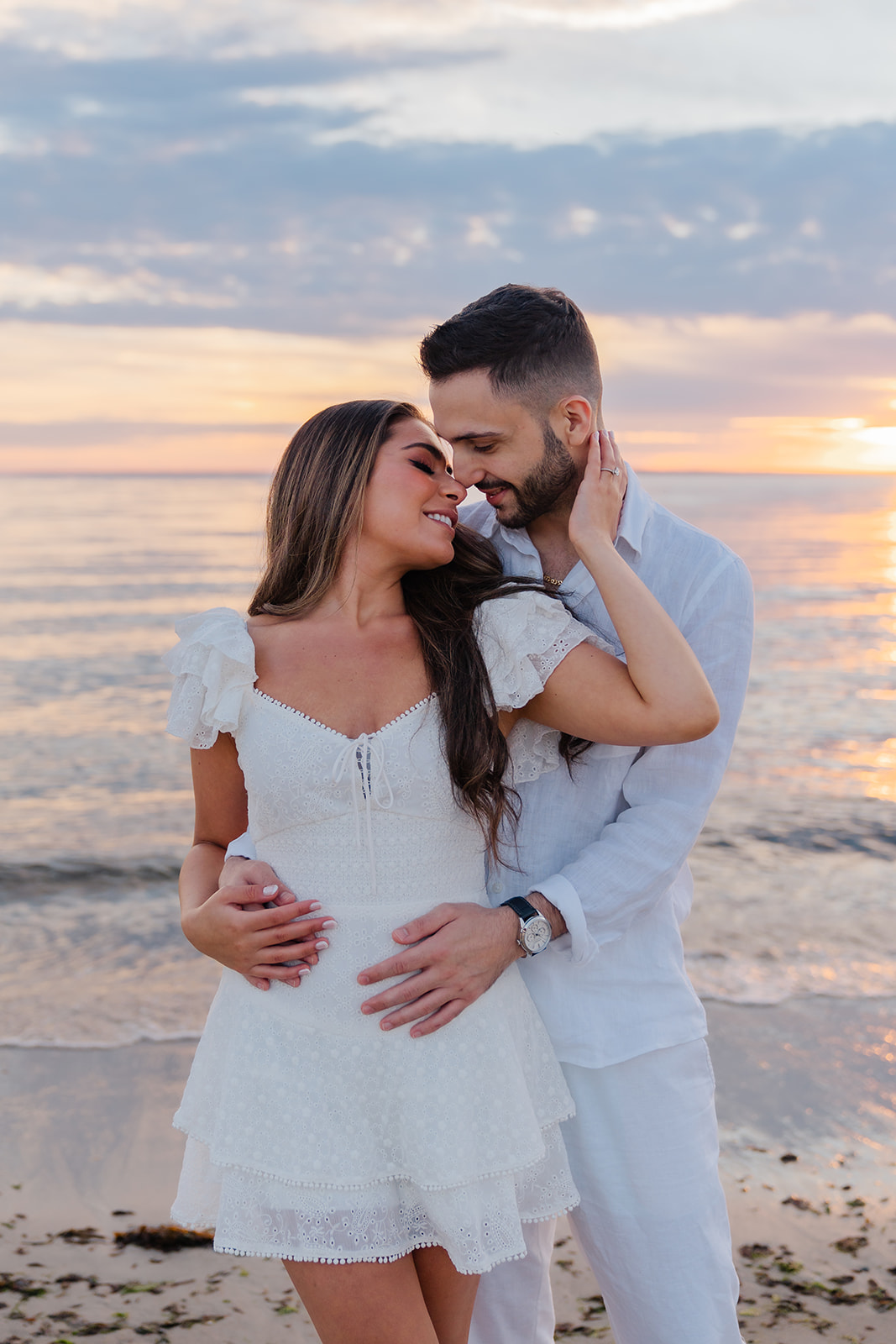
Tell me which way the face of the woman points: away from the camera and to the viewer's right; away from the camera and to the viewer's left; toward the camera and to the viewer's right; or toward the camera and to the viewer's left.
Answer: toward the camera and to the viewer's right

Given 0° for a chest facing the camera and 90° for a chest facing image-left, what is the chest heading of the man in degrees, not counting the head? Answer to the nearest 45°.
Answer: approximately 45°

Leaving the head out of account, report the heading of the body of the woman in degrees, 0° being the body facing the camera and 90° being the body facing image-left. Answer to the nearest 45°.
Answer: approximately 0°

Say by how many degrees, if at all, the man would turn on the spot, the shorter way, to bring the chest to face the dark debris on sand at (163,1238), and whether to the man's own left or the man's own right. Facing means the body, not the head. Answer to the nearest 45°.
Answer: approximately 90° to the man's own right

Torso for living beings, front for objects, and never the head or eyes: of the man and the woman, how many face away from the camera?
0

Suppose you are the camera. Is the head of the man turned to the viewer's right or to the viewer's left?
to the viewer's left
